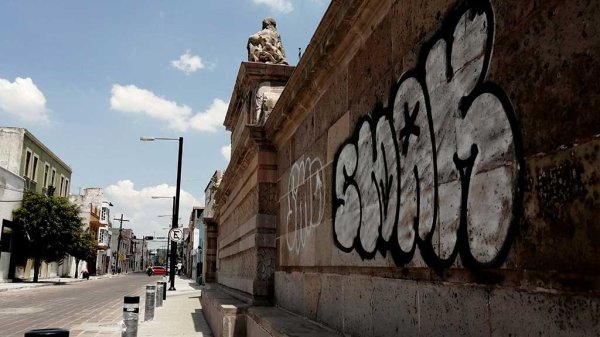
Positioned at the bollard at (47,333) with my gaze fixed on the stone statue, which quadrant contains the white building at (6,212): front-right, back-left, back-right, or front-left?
front-left

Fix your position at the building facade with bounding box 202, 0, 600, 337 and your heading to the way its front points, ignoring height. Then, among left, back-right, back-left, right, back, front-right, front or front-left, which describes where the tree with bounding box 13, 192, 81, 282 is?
right

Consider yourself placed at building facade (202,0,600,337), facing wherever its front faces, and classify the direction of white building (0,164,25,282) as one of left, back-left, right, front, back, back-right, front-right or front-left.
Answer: right

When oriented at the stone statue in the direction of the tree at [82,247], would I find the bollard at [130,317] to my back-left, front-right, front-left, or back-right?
back-left
